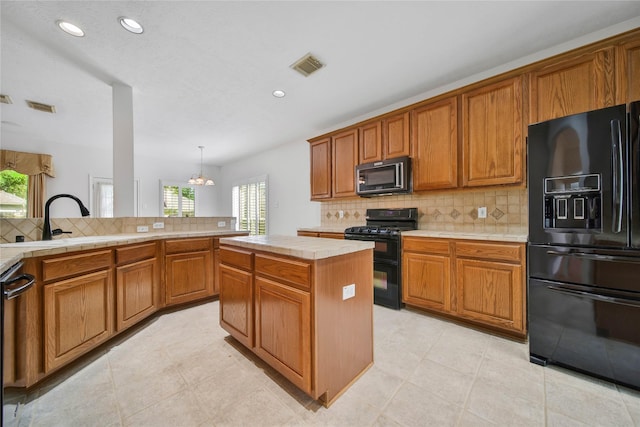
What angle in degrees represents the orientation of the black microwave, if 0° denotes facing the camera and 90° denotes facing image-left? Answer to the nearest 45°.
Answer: approximately 45°

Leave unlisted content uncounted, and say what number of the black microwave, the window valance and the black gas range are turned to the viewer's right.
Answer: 0

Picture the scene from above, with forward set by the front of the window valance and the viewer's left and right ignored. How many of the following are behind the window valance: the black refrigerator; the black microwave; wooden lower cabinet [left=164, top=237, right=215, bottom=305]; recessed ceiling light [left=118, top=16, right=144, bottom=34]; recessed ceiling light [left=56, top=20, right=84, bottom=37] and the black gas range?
0

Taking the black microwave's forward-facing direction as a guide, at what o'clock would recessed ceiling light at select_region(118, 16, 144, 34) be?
The recessed ceiling light is roughly at 12 o'clock from the black microwave.

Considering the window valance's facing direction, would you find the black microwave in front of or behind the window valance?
in front

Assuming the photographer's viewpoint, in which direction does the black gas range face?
facing the viewer and to the left of the viewer

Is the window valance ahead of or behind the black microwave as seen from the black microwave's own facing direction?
ahead

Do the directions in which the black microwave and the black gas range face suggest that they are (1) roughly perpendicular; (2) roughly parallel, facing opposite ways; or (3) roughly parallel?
roughly parallel

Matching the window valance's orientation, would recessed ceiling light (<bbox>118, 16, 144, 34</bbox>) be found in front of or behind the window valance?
in front

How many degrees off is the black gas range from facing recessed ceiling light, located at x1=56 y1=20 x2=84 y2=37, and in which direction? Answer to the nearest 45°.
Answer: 0° — it already faces it

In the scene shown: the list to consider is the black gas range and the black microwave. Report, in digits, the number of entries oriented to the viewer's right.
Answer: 0

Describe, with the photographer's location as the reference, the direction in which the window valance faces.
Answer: facing the viewer

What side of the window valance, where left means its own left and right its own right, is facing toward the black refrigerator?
front

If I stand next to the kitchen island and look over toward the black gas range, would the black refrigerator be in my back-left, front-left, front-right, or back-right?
front-right
